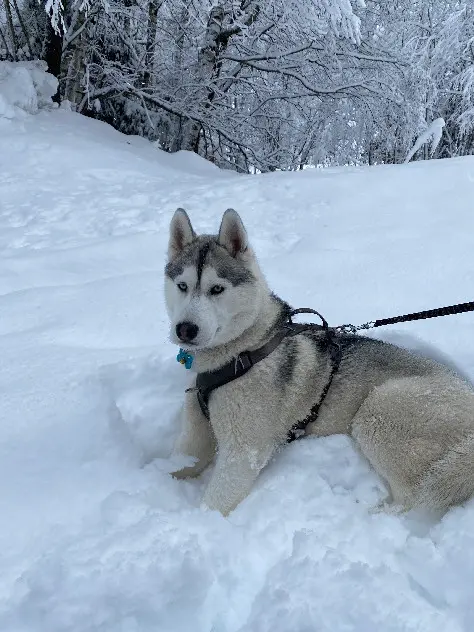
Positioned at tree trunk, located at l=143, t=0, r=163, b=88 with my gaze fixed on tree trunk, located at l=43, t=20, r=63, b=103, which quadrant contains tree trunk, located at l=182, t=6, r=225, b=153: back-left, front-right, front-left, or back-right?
back-left

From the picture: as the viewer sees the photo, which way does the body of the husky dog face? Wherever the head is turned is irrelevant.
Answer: to the viewer's left

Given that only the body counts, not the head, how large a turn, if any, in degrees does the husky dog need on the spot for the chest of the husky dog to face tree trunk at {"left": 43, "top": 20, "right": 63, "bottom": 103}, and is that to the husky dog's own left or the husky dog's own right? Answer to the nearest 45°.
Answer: approximately 45° to the husky dog's own right

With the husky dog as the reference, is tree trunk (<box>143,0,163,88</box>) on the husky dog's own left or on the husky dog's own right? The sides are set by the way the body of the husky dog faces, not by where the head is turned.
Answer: on the husky dog's own right

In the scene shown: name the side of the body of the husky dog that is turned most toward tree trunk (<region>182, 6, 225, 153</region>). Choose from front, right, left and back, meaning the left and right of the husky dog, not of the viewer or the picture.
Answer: right
